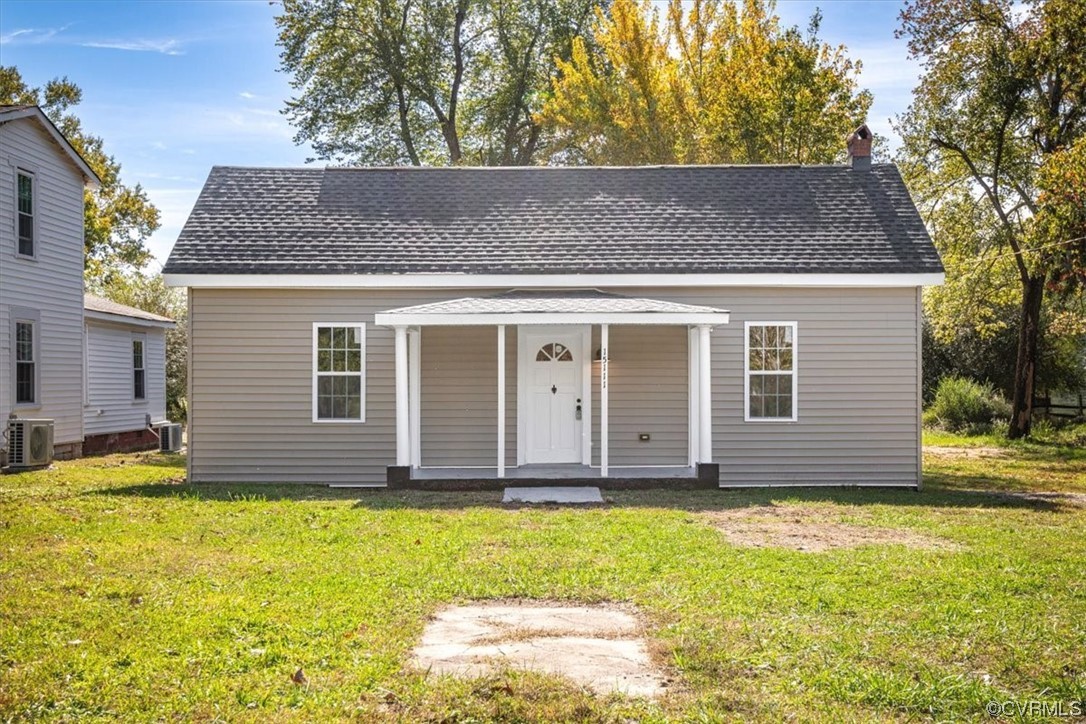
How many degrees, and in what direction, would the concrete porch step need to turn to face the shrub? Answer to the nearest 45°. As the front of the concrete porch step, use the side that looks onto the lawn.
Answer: approximately 135° to its left

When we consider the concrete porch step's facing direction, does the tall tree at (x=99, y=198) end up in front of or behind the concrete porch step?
behind

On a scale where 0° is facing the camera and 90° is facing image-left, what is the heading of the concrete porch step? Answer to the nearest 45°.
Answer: approximately 0°

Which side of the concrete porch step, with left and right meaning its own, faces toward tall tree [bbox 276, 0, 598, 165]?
back

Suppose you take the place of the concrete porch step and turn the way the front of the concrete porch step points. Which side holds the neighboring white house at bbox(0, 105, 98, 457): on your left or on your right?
on your right

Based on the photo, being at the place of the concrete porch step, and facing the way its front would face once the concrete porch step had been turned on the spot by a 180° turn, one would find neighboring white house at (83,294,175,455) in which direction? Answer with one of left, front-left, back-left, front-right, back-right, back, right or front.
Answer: front-left

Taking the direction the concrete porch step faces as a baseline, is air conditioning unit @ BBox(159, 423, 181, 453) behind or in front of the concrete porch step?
behind

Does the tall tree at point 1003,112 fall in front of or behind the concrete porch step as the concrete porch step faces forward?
behind
